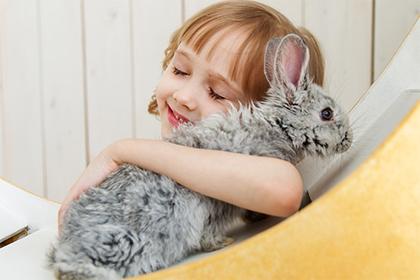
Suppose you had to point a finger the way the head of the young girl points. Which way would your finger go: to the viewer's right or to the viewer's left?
to the viewer's left

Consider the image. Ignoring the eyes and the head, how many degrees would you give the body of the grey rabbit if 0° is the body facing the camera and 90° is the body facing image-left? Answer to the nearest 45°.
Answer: approximately 270°
